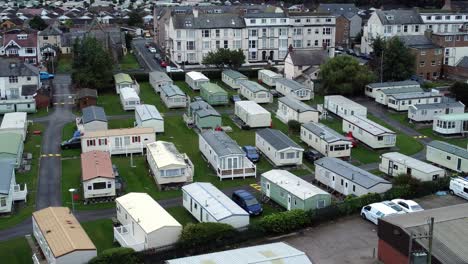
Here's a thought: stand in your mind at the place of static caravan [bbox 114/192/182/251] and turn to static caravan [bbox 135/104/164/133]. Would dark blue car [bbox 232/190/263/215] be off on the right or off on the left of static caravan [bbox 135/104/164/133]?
right

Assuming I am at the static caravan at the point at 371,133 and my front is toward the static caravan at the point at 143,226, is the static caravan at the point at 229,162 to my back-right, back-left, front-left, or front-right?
front-right

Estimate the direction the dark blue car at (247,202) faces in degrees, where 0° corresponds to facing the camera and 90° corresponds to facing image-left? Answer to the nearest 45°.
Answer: approximately 315°

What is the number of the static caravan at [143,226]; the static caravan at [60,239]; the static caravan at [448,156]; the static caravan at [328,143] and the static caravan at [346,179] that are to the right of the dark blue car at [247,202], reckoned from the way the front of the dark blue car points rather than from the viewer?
2

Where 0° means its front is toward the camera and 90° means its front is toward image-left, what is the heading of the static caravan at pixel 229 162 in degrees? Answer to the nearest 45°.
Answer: approximately 315°

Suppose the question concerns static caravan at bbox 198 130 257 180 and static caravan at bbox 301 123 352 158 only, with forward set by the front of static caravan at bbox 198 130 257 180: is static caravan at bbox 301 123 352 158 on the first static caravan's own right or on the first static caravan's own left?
on the first static caravan's own left

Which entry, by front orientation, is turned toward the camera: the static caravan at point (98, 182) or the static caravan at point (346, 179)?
the static caravan at point (98, 182)

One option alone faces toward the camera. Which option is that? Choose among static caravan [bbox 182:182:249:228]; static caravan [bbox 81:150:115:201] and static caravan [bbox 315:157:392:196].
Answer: static caravan [bbox 81:150:115:201]

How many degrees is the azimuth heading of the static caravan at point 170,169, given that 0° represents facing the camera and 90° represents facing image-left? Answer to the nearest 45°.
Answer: approximately 315°

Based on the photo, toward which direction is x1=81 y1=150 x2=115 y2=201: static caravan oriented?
toward the camera

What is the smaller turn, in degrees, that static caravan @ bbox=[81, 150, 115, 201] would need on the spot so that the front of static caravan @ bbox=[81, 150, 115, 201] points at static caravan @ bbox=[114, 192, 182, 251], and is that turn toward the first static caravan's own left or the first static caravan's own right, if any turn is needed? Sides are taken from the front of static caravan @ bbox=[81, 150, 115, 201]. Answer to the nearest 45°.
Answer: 0° — it already faces it
